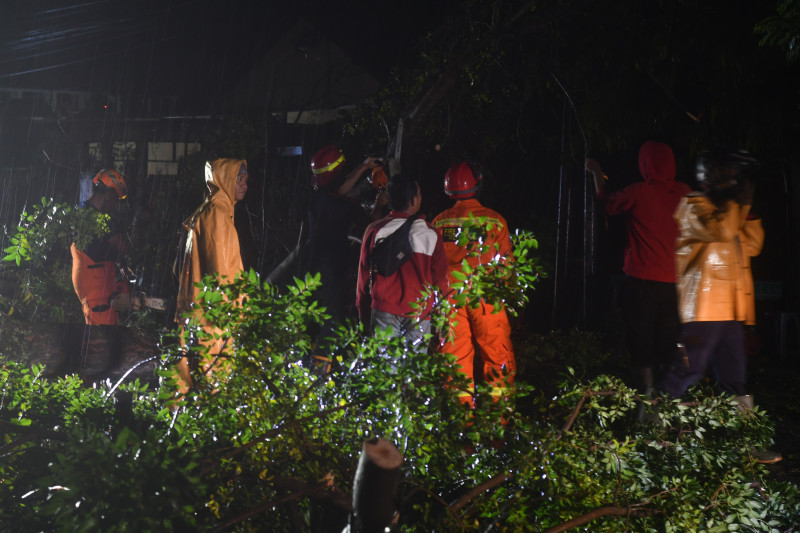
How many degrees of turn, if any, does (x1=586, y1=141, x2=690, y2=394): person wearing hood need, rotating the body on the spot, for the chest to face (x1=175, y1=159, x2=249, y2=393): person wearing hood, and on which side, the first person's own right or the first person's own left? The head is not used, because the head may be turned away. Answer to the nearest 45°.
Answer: approximately 90° to the first person's own left

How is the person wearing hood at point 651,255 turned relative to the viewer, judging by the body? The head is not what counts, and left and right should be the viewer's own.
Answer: facing away from the viewer

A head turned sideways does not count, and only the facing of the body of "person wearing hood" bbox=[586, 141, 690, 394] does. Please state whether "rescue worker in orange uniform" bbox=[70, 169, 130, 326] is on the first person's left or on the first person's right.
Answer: on the first person's left

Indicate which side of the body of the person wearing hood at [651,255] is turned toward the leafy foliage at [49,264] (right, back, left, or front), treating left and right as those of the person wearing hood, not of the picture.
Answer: left

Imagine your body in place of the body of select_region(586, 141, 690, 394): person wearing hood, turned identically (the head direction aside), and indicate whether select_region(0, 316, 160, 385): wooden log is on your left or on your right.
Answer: on your left

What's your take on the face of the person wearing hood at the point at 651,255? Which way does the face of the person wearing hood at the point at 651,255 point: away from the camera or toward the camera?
away from the camera

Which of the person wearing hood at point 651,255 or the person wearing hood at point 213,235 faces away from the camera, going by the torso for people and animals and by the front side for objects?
the person wearing hood at point 651,255
